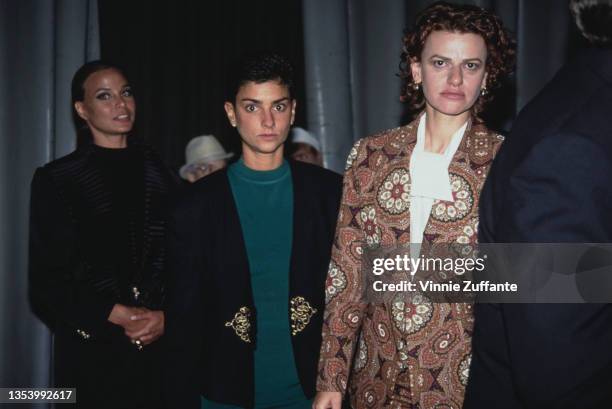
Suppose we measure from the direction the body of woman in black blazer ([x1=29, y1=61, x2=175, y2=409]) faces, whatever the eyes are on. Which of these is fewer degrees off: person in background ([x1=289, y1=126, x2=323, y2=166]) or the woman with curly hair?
the woman with curly hair

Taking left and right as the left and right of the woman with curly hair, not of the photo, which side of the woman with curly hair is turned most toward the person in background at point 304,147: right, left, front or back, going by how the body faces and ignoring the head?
back

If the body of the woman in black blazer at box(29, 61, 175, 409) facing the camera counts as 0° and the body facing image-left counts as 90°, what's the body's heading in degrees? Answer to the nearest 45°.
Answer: approximately 315°

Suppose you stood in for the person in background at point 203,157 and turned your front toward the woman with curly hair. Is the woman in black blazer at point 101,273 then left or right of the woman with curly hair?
right
